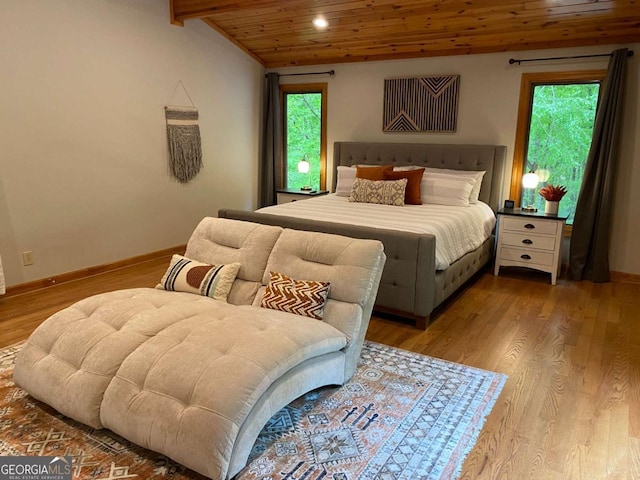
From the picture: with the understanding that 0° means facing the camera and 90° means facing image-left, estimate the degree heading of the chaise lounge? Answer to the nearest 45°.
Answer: approximately 45°

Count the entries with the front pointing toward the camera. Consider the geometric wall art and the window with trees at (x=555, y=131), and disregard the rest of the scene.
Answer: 2

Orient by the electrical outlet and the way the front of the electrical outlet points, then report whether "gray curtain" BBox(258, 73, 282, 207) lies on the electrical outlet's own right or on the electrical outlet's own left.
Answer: on the electrical outlet's own left

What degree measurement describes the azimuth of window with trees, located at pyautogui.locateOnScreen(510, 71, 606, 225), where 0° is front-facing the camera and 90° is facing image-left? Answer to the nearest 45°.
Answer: approximately 0°

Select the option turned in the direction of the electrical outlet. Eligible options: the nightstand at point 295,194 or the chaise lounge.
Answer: the nightstand

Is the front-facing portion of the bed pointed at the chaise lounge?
yes

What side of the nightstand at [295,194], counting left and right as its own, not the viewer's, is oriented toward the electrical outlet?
front

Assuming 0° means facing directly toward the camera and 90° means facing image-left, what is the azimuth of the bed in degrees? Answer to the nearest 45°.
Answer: approximately 45°

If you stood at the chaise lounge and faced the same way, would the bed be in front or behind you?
behind
